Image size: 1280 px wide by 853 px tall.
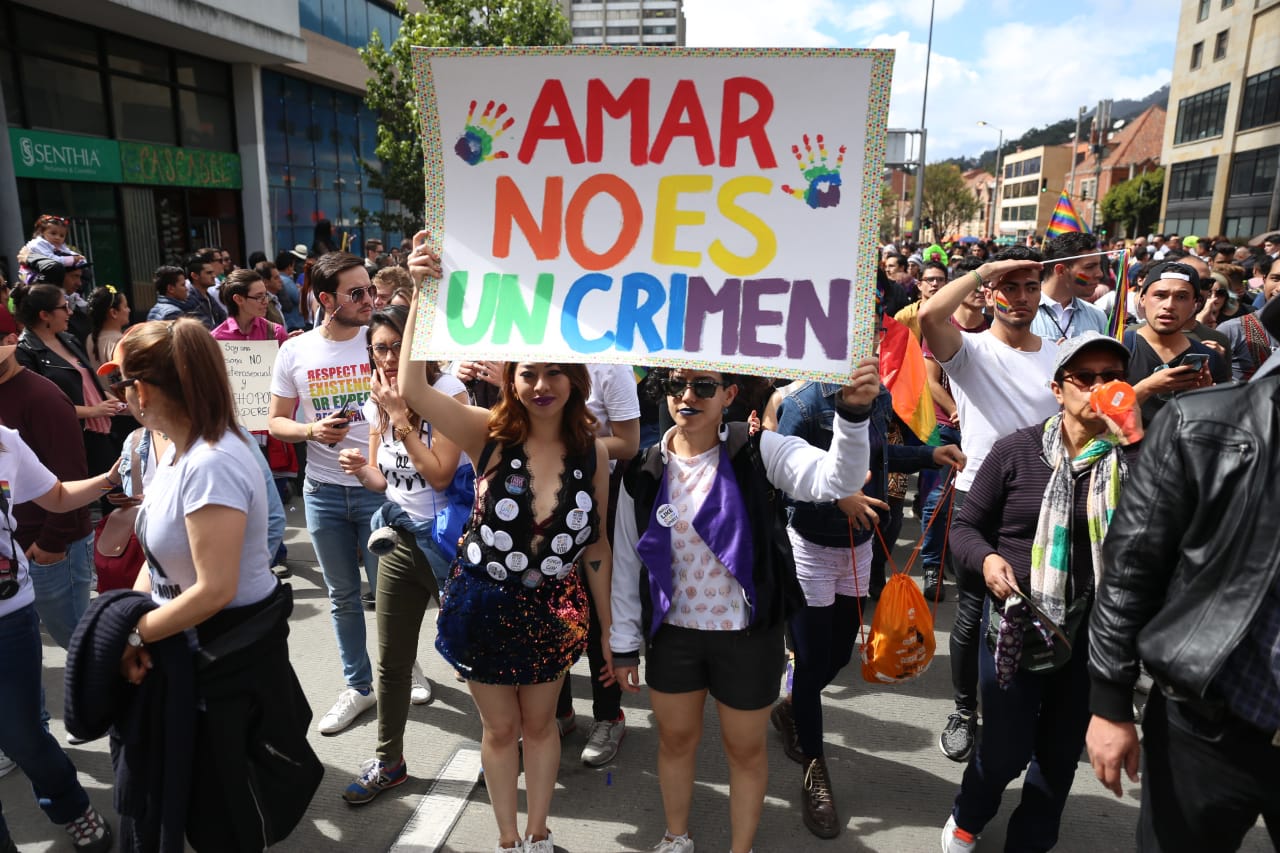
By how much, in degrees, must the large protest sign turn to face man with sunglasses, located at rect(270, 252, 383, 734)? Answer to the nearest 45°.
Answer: approximately 135° to its right

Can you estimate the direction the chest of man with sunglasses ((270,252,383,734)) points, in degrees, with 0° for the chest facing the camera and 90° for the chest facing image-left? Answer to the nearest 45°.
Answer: approximately 0°

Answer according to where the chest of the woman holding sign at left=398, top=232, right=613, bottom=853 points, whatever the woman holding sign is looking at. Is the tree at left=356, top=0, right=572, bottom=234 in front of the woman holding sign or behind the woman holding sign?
behind

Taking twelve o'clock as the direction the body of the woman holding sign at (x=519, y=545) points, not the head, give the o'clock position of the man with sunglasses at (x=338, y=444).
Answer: The man with sunglasses is roughly at 5 o'clock from the woman holding sign.

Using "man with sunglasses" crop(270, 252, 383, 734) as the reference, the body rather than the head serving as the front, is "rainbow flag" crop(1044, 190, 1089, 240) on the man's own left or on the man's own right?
on the man's own left

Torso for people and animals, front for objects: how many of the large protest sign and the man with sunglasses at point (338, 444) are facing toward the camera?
2

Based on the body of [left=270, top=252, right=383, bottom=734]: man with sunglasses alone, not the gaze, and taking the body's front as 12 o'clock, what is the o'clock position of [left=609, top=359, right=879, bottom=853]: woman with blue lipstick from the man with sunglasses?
The woman with blue lipstick is roughly at 11 o'clock from the man with sunglasses.
